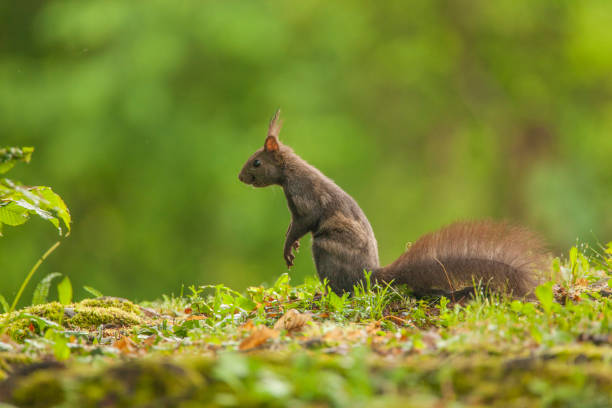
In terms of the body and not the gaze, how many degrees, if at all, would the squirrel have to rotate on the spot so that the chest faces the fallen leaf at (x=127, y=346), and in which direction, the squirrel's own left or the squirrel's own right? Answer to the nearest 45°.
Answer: approximately 45° to the squirrel's own left

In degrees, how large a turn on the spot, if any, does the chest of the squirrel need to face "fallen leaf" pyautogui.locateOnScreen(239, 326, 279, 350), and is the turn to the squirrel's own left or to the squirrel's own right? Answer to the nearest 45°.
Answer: approximately 90° to the squirrel's own left

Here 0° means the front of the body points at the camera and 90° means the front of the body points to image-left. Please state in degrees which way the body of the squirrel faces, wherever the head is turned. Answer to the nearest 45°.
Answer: approximately 90°

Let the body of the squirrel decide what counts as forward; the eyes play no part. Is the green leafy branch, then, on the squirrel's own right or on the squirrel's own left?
on the squirrel's own left
